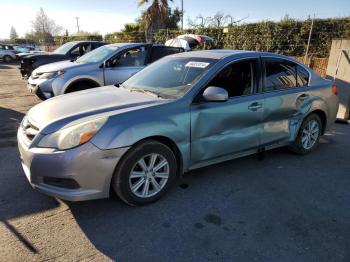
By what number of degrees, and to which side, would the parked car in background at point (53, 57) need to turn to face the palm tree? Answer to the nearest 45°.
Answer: approximately 180°

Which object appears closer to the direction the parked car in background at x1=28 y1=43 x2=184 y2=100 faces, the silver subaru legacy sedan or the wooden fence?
the silver subaru legacy sedan

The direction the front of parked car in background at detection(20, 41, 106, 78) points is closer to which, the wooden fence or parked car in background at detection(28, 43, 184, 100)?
the parked car in background

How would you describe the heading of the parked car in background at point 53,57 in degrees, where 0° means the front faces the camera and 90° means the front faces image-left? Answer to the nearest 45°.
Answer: approximately 45°

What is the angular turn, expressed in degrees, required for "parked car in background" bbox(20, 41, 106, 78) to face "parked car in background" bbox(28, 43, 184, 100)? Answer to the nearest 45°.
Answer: approximately 45° to its left

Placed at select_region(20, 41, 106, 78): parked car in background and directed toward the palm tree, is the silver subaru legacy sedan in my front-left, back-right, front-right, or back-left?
back-right

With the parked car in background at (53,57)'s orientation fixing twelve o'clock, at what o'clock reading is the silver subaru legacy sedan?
The silver subaru legacy sedan is roughly at 10 o'clock from the parked car in background.

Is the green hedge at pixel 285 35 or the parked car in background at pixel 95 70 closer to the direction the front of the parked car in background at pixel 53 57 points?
the parked car in background

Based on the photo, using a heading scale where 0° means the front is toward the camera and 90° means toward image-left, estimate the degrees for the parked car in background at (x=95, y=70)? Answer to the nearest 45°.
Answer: approximately 45°
